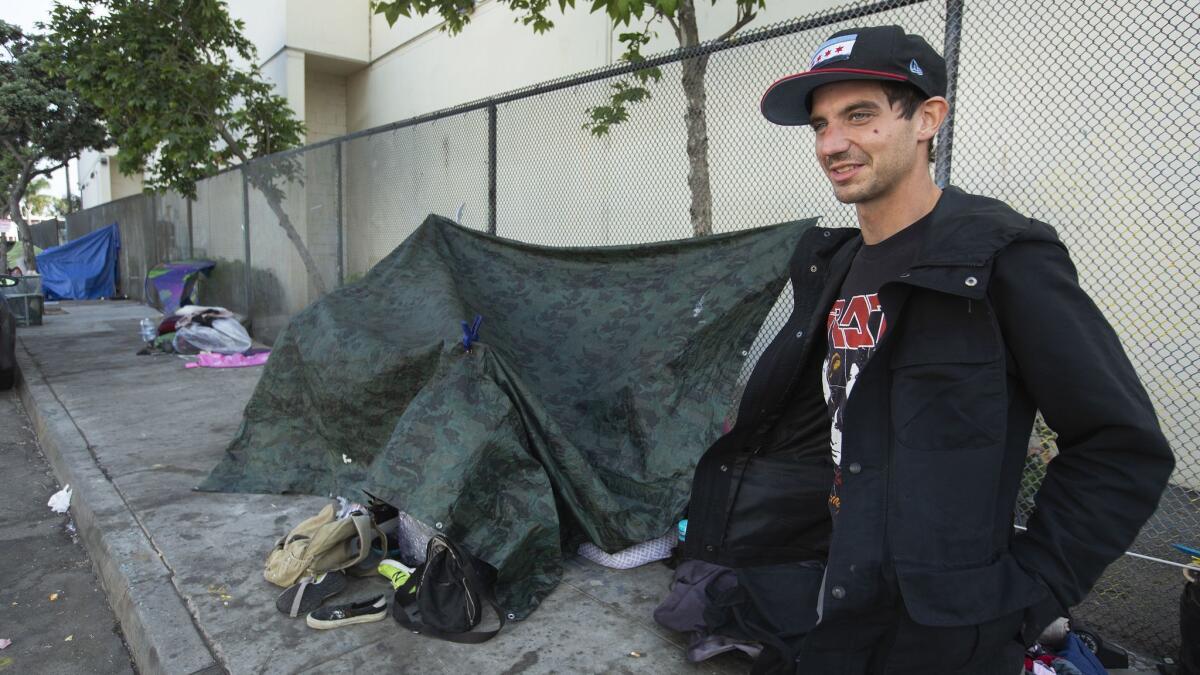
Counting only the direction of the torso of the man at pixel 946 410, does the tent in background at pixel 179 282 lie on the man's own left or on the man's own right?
on the man's own right

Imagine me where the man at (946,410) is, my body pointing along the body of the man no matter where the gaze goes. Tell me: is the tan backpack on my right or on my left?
on my right

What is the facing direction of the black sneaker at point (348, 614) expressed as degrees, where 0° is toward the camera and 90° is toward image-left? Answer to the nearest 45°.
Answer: approximately 90°

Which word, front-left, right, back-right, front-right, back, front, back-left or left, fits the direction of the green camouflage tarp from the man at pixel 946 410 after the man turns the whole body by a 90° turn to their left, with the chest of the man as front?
back

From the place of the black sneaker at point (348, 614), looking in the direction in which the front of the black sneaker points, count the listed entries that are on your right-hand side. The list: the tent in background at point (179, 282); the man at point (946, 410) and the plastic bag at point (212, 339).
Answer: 2

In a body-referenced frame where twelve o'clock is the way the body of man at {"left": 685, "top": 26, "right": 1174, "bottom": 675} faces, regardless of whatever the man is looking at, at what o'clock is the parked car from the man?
The parked car is roughly at 2 o'clock from the man.

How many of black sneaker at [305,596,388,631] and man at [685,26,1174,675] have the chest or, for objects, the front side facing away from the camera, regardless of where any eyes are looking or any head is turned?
0

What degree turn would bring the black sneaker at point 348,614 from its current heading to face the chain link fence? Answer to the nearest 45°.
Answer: approximately 180°

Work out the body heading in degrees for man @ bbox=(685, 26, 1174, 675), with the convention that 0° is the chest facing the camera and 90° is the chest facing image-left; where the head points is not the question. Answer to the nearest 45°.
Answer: approximately 45°

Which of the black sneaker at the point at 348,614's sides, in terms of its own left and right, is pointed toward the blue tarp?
right
